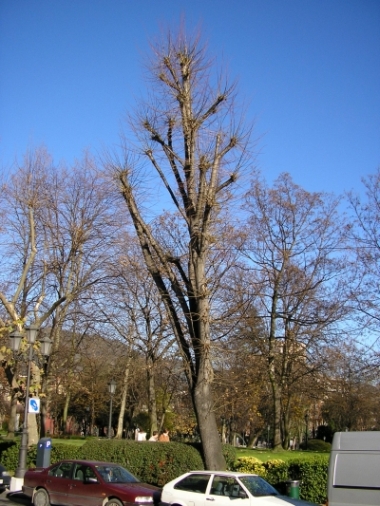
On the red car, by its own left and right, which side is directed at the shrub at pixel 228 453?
left

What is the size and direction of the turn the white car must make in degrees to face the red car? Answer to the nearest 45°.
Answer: approximately 180°

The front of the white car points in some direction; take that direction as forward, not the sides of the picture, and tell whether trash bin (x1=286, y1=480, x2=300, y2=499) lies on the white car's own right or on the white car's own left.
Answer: on the white car's own left

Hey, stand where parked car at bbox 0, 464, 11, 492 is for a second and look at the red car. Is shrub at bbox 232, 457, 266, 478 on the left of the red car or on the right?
left

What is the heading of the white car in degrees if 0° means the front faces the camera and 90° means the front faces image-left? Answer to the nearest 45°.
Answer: approximately 315°
